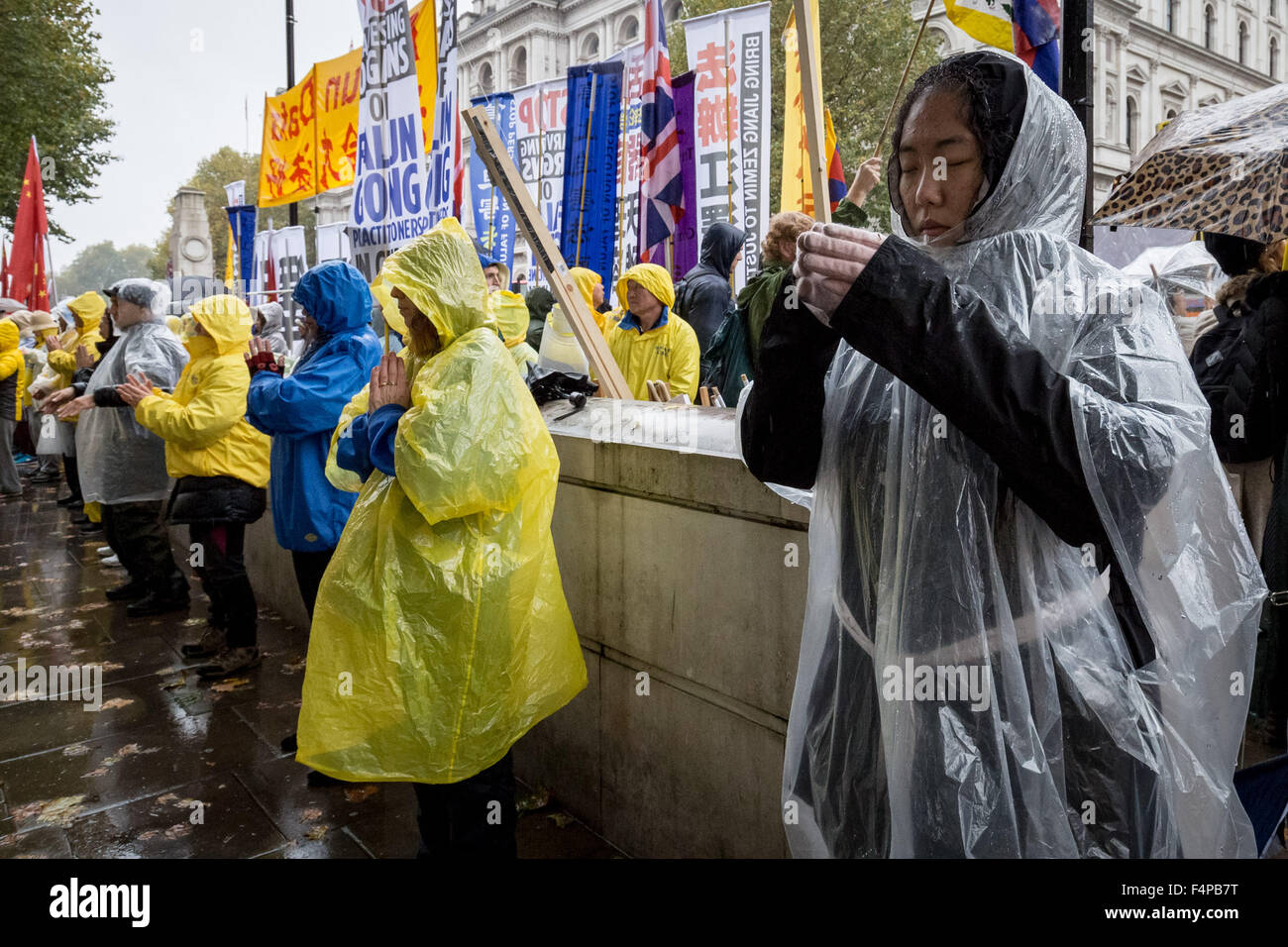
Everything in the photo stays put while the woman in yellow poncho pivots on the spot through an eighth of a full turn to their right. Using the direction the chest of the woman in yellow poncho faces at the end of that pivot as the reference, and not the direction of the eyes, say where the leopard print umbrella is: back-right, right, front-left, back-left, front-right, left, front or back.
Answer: back-right

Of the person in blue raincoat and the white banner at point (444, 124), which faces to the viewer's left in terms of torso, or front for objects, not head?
the person in blue raincoat

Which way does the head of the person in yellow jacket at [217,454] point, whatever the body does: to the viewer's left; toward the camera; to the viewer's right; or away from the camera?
to the viewer's left

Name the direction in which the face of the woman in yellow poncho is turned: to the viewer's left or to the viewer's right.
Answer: to the viewer's left

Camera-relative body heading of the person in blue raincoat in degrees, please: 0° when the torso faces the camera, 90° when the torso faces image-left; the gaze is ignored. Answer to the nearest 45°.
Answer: approximately 90°

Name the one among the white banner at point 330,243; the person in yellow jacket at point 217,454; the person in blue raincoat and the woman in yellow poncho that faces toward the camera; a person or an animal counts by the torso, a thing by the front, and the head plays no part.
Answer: the white banner

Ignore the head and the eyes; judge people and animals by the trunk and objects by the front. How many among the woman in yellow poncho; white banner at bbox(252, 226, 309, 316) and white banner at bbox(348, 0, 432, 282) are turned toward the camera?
2

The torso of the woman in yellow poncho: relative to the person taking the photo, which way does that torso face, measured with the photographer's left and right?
facing to the left of the viewer
